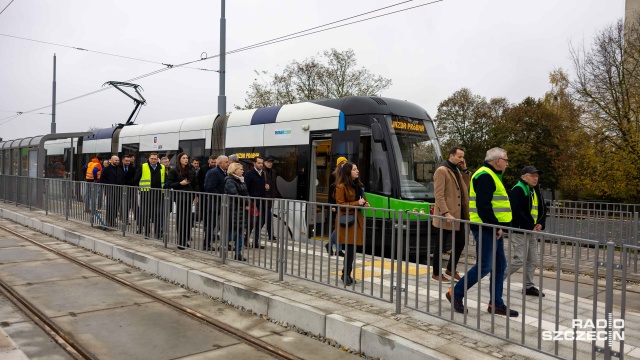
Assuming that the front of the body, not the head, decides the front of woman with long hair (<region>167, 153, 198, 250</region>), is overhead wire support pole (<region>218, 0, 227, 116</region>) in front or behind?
behind

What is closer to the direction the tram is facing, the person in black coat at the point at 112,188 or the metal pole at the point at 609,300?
the metal pole

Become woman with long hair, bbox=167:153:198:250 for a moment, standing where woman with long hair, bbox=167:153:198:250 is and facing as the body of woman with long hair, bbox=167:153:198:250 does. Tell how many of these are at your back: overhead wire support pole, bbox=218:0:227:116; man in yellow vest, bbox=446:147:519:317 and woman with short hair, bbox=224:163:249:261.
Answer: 1

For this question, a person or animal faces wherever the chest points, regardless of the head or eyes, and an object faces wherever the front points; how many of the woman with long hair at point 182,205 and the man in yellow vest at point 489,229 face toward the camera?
1

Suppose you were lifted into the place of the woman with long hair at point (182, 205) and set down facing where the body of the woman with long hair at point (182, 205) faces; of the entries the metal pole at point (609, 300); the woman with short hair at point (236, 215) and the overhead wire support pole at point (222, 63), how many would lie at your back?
1

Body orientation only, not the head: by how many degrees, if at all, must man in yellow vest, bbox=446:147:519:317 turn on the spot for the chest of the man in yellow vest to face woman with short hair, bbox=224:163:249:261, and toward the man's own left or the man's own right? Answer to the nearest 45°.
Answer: approximately 180°

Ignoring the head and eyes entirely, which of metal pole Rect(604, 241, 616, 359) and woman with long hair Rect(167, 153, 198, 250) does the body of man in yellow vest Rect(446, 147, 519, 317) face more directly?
the metal pole

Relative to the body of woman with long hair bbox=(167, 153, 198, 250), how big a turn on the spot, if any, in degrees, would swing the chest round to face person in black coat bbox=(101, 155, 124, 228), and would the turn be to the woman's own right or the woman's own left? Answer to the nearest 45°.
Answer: approximately 135° to the woman's own right

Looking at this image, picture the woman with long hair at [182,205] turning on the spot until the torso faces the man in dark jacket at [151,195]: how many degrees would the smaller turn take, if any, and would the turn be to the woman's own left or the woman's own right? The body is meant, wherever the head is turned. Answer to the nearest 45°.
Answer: approximately 135° to the woman's own right

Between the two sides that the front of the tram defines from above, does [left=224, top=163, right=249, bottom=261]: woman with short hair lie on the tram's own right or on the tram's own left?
on the tram's own right

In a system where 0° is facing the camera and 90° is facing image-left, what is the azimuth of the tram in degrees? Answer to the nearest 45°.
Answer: approximately 315°
